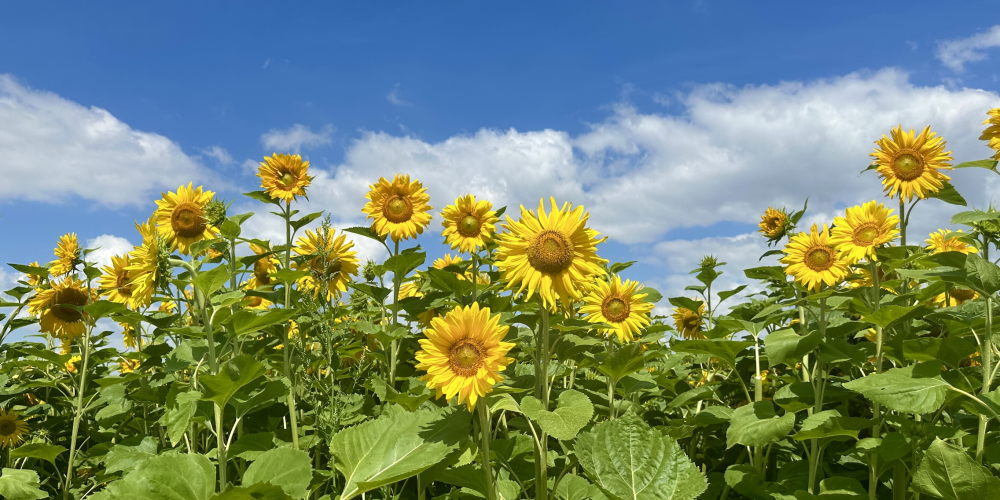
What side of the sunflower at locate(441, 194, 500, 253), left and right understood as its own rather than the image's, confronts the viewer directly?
front

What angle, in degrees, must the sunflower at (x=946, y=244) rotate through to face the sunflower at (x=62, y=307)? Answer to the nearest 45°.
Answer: approximately 45° to its right

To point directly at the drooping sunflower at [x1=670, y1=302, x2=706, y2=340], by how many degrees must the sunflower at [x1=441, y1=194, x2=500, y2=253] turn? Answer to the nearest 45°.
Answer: approximately 135° to its left

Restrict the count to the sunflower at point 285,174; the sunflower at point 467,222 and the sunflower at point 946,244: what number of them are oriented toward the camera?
3

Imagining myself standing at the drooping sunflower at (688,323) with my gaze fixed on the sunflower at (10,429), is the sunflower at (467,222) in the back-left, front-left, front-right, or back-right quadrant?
front-left

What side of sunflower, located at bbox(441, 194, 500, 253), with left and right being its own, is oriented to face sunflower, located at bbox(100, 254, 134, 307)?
right

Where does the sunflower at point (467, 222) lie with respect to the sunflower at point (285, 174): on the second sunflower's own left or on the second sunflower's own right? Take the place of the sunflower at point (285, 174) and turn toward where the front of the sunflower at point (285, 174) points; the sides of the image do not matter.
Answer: on the second sunflower's own left

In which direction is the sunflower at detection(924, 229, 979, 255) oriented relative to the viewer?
toward the camera

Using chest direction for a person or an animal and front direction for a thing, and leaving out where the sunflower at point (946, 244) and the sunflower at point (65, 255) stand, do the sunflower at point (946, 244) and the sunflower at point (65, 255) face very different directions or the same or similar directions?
same or similar directions

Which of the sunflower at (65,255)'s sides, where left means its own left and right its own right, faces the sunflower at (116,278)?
left

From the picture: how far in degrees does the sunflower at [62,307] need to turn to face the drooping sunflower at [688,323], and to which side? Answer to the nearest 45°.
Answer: approximately 90° to its left

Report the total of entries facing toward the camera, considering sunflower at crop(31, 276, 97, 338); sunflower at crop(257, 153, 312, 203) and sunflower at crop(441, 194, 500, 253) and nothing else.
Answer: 3

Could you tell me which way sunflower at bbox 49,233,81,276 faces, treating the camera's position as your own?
facing the viewer and to the left of the viewer
